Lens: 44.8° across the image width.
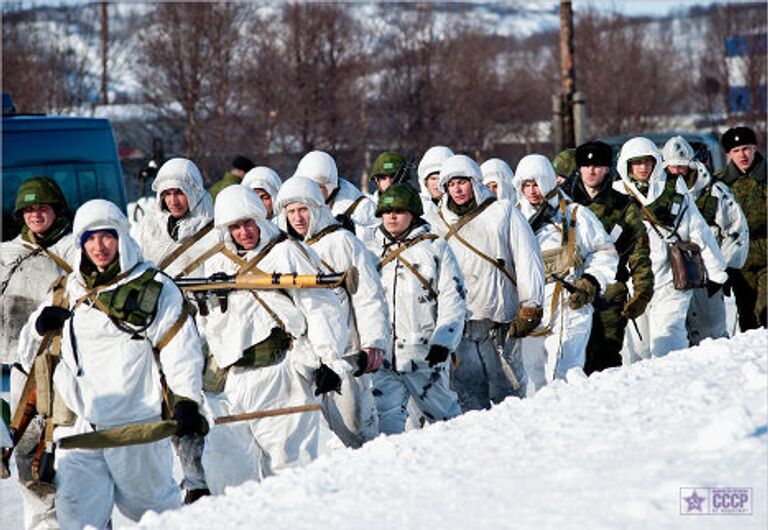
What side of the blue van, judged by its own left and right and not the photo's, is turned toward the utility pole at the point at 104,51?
right

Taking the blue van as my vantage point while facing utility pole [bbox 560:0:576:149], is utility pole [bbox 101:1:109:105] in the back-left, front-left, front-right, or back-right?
front-left

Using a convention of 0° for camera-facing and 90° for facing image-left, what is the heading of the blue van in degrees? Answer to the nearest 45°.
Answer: approximately 90°

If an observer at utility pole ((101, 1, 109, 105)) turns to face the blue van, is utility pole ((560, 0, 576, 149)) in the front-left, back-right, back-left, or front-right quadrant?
front-left
